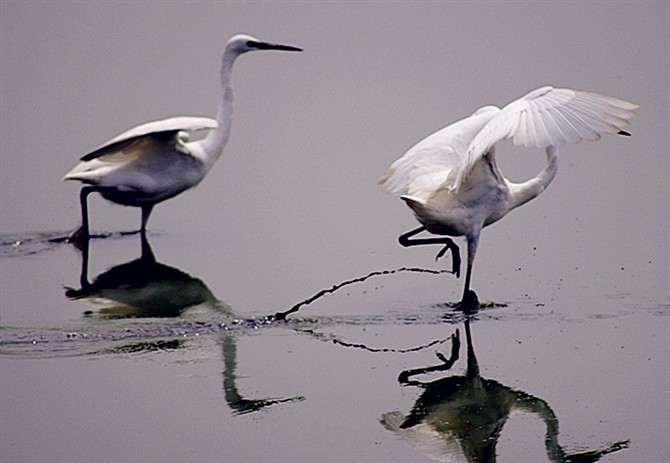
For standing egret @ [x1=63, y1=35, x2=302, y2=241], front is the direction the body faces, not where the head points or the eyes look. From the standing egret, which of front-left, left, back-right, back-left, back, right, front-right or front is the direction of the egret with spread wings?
front-right

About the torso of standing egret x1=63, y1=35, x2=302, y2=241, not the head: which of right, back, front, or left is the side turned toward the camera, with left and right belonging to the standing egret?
right
